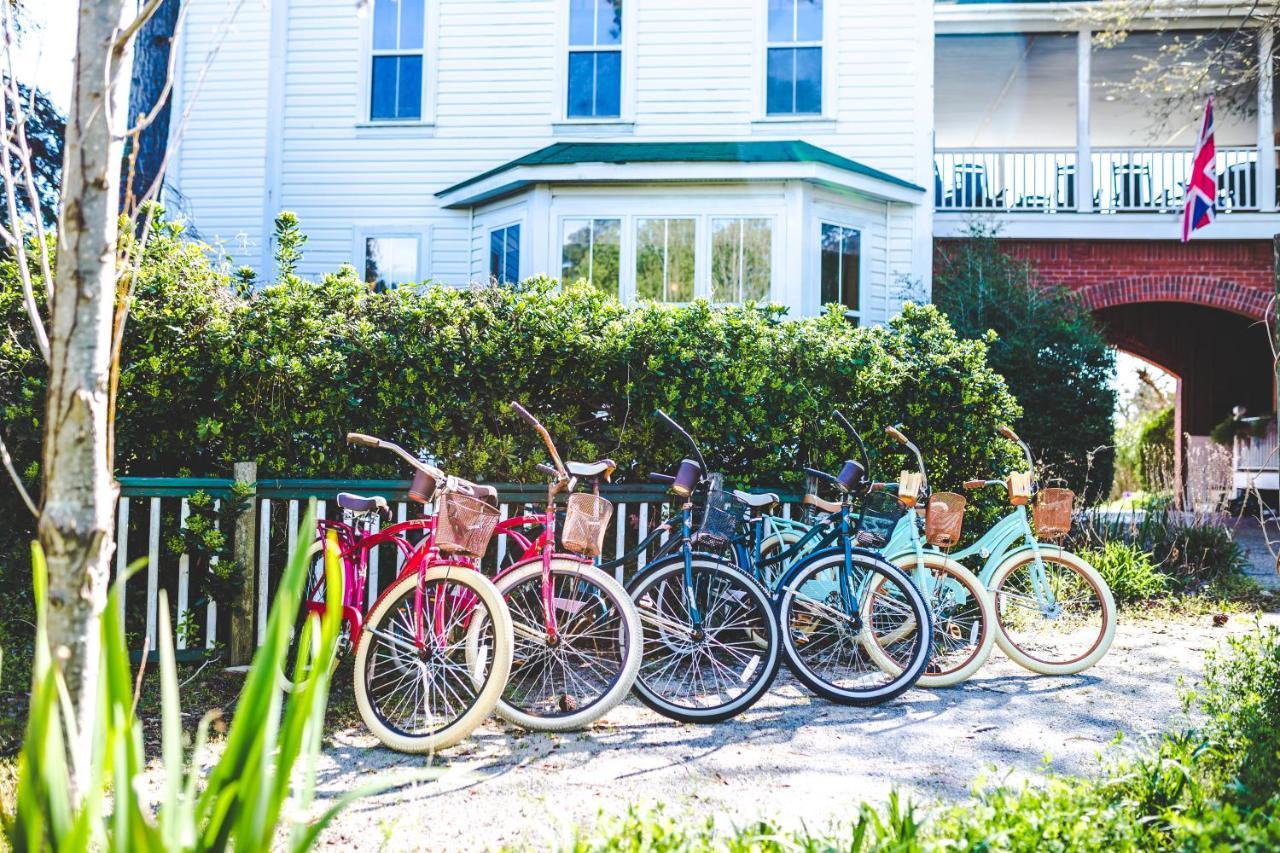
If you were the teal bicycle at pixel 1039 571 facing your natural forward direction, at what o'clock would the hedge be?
The hedge is roughly at 4 o'clock from the teal bicycle.

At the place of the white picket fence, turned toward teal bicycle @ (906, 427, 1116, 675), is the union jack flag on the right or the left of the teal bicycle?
left

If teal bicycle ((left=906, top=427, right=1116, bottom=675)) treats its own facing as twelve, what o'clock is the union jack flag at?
The union jack flag is roughly at 8 o'clock from the teal bicycle.

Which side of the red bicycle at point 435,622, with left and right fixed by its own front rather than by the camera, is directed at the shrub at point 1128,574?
left

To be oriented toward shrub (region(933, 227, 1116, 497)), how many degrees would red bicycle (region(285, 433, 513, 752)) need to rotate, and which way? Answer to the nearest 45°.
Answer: approximately 90° to its left

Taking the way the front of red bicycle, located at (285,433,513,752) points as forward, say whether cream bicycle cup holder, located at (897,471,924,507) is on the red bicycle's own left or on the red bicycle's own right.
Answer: on the red bicycle's own left

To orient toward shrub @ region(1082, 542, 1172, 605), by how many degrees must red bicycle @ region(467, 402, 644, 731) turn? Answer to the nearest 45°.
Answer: approximately 90° to its left

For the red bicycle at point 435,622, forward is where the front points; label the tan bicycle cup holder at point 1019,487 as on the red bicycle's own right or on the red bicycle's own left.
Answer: on the red bicycle's own left

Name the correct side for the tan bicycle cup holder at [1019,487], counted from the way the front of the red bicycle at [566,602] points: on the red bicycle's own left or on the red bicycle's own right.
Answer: on the red bicycle's own left

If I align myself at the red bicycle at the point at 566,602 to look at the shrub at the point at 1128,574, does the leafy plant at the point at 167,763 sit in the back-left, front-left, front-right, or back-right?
back-right
